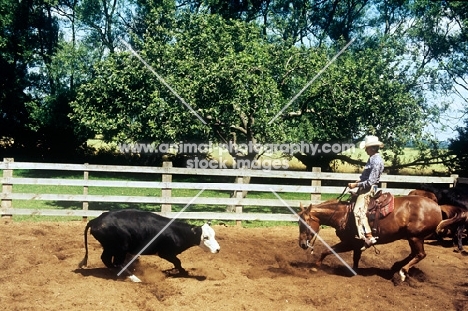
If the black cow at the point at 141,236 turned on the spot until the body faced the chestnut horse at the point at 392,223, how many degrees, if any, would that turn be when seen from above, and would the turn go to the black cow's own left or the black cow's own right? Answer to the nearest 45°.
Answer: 0° — it already faces it

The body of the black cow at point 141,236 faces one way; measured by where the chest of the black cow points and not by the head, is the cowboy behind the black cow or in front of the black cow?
in front

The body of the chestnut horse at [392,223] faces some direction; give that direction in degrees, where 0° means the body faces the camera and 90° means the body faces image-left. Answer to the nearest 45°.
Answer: approximately 90°

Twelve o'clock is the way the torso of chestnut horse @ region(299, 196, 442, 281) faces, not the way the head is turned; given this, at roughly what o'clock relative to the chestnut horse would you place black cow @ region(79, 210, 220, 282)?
The black cow is roughly at 11 o'clock from the chestnut horse.

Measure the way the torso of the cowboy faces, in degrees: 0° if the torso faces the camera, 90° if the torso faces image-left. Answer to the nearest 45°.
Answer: approximately 90°

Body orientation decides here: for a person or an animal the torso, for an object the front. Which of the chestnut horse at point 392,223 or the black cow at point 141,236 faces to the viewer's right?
the black cow

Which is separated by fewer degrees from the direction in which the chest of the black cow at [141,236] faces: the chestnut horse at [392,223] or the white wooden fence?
the chestnut horse

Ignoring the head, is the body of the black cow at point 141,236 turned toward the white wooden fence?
no

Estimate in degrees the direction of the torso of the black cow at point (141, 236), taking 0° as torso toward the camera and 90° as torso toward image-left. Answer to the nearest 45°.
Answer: approximately 270°

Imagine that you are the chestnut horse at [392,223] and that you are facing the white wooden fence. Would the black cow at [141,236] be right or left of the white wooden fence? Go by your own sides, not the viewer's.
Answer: left

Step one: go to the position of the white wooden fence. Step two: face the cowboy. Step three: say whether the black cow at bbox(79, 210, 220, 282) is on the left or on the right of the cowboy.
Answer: right
